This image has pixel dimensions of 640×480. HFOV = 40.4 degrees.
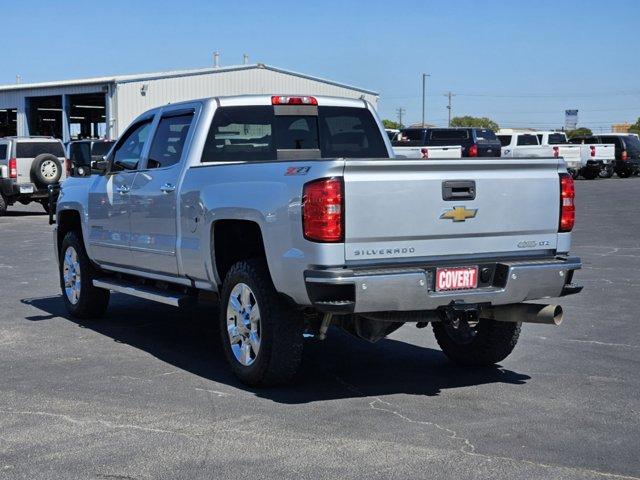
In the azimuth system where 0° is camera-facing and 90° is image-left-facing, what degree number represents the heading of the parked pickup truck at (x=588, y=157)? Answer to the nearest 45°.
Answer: approximately 135°

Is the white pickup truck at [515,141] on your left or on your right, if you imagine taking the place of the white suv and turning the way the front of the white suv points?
on your right

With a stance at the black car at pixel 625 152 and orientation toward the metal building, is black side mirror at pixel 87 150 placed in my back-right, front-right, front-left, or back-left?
front-left

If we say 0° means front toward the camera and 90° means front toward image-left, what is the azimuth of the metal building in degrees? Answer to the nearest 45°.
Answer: approximately 45°

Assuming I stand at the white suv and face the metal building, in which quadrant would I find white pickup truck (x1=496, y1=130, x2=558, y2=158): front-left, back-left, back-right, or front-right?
front-right

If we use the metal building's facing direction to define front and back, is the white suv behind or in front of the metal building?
in front

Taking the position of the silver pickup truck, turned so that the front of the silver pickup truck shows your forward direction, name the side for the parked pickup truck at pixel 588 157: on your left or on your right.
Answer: on your right

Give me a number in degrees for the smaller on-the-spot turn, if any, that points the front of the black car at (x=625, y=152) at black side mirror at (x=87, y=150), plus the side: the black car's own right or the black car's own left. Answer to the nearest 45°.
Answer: approximately 90° to the black car's own left

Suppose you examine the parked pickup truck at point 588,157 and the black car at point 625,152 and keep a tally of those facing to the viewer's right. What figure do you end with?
0

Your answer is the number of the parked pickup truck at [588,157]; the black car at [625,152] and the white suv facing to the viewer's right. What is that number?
0

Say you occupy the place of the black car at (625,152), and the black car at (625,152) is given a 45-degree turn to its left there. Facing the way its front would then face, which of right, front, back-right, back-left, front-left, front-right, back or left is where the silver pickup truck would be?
left

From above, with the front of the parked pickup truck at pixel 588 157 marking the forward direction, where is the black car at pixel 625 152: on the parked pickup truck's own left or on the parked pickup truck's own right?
on the parked pickup truck's own right
